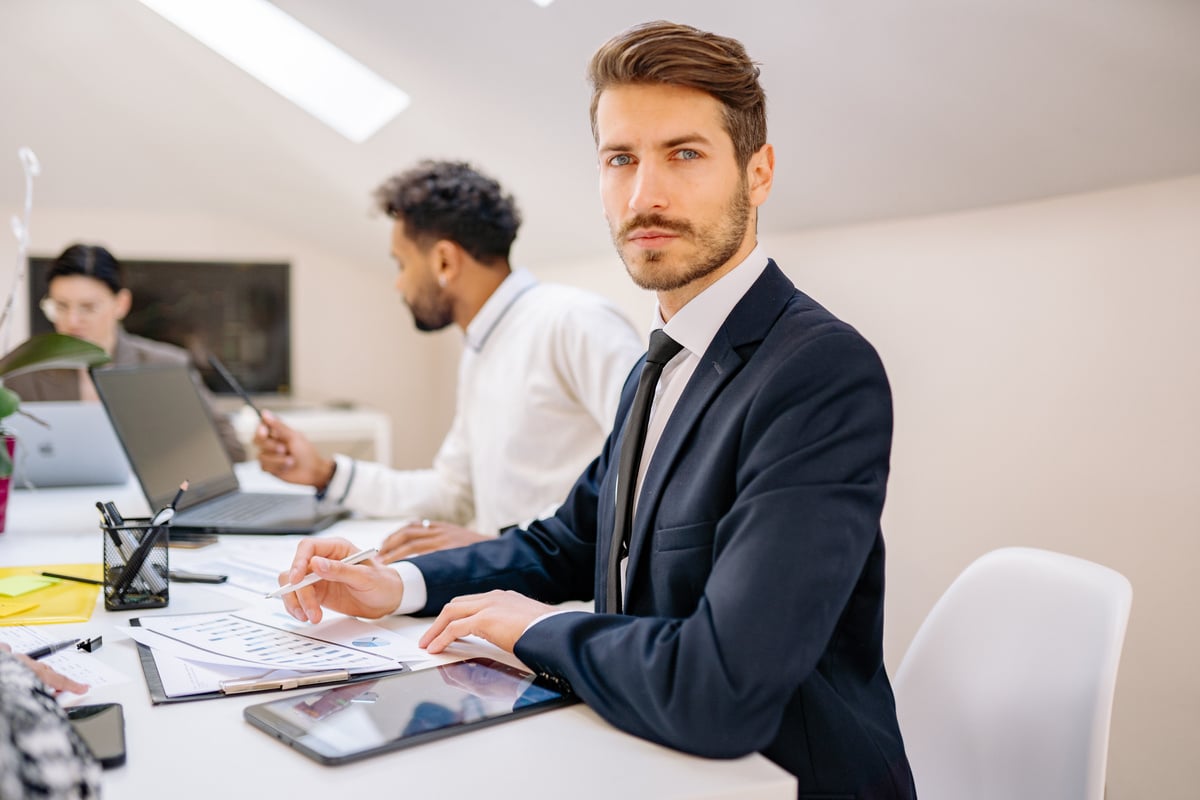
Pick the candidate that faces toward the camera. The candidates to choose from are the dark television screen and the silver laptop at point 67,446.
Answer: the dark television screen

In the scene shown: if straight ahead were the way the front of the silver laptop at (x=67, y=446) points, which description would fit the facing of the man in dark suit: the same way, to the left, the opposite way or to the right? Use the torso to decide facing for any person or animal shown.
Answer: to the left

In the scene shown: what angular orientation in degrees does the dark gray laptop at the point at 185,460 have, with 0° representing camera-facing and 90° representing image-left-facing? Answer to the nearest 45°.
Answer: approximately 315°

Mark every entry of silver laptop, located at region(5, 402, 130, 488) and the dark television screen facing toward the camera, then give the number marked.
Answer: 1

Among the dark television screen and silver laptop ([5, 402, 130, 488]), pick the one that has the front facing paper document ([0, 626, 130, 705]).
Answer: the dark television screen

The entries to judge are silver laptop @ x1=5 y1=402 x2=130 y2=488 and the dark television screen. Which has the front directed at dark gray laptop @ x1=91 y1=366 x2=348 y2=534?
the dark television screen

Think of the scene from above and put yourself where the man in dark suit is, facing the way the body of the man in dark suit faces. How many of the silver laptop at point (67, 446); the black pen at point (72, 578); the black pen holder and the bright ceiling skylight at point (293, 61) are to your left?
0

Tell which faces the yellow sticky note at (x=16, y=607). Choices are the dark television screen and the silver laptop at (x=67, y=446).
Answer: the dark television screen

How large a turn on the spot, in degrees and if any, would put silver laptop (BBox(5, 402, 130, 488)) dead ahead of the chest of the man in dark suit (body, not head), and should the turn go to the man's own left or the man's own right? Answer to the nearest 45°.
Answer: approximately 90° to the man's own right

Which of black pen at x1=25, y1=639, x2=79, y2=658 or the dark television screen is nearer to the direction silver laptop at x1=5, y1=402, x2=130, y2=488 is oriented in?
the dark television screen

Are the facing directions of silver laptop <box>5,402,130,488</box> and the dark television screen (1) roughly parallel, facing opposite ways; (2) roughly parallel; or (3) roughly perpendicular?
roughly parallel, facing opposite ways

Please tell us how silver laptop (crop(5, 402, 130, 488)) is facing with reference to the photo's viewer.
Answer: facing away from the viewer

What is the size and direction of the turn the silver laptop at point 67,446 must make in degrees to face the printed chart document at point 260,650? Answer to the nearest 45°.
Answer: approximately 180°

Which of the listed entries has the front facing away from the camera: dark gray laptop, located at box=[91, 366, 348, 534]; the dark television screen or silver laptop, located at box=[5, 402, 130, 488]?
silver laptop, located at box=[5, 402, 130, 488]

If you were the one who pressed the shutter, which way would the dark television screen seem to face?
facing the viewer

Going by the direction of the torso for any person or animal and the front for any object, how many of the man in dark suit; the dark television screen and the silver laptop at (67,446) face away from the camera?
1

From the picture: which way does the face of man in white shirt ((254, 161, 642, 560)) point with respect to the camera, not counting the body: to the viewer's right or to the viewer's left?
to the viewer's left

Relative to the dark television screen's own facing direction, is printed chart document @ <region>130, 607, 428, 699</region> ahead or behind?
ahead
